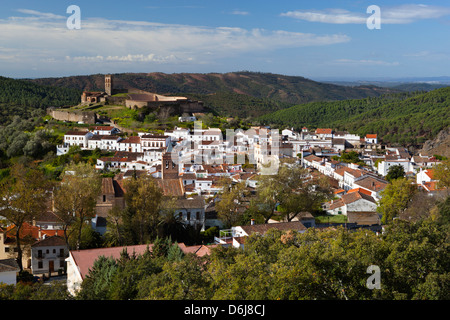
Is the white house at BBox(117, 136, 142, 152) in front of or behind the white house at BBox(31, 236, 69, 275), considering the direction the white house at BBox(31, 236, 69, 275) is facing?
behind

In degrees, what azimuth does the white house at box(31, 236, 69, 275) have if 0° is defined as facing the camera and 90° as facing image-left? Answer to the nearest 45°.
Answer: approximately 0°

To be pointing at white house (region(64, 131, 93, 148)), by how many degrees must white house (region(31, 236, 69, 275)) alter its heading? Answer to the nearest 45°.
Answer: approximately 180°

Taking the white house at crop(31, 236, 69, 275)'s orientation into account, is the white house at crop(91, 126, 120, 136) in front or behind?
behind

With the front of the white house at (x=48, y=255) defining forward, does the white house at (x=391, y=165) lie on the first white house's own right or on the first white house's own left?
on the first white house's own left

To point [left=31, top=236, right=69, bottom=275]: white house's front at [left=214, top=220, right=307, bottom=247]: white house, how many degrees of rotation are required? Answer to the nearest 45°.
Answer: approximately 90° to its left

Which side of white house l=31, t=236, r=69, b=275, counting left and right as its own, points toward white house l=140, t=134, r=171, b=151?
back
